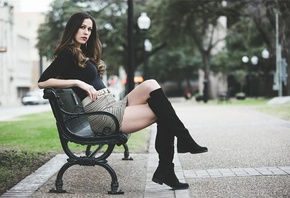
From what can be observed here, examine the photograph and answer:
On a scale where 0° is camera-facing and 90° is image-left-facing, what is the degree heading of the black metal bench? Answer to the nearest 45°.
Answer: approximately 270°

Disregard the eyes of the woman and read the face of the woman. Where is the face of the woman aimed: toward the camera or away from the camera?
toward the camera
